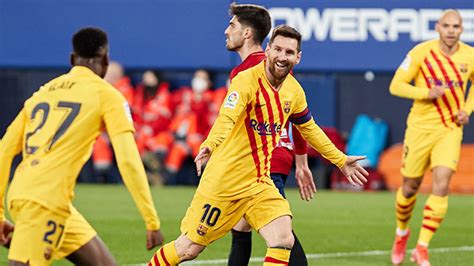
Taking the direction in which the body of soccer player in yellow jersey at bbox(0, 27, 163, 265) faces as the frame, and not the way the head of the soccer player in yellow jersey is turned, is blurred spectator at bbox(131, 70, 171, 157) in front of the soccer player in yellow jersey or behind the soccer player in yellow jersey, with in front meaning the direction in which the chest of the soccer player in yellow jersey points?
in front

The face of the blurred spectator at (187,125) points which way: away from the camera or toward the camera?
toward the camera

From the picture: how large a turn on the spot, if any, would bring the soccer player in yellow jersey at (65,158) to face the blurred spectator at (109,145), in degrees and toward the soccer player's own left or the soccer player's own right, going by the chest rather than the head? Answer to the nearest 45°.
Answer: approximately 45° to the soccer player's own left

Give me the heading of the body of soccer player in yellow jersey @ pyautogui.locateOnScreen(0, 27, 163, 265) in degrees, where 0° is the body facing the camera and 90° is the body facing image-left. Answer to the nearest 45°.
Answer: approximately 225°

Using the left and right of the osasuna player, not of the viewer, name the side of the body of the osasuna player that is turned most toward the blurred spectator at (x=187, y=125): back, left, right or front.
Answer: right

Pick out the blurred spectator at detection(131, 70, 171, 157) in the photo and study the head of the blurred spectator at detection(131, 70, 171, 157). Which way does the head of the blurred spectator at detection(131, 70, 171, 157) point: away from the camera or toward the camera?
toward the camera

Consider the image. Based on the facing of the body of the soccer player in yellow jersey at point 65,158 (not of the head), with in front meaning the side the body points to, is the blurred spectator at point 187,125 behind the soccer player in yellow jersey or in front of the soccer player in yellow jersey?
in front

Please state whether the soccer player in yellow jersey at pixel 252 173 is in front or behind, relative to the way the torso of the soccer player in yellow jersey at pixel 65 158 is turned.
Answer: in front

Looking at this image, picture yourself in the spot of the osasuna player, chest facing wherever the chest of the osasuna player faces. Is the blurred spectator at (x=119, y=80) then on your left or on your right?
on your right

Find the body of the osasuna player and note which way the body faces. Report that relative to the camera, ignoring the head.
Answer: to the viewer's left
